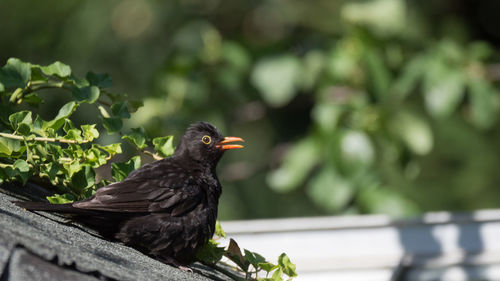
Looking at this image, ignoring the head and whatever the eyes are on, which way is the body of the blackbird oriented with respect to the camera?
to the viewer's right

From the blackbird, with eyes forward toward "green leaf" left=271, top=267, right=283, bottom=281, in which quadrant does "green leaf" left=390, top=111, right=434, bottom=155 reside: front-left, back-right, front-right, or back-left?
front-left

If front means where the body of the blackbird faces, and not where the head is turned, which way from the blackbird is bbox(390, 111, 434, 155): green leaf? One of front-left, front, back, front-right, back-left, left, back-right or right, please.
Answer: front-left

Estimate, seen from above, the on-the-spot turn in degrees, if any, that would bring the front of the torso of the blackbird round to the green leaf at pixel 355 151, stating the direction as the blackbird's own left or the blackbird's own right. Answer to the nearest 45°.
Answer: approximately 45° to the blackbird's own left

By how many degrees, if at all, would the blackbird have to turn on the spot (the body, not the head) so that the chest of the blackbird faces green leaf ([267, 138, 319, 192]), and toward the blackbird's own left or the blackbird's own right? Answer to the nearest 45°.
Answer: approximately 45° to the blackbird's own left

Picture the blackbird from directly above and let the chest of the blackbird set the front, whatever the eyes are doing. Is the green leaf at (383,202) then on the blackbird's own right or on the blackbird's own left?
on the blackbird's own left

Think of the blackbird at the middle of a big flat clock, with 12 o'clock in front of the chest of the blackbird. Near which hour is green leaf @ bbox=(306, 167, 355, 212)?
The green leaf is roughly at 10 o'clock from the blackbird.
